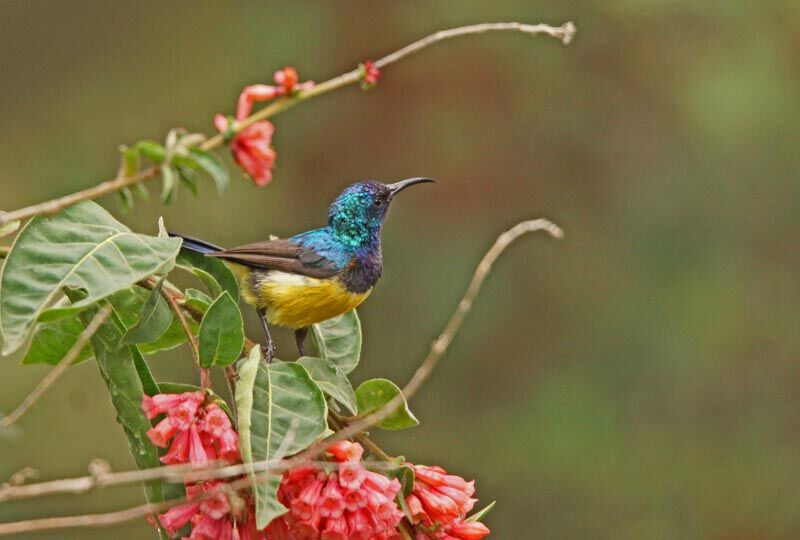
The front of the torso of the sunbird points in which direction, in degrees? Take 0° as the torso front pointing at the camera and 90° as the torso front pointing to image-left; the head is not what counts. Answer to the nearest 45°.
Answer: approximately 270°

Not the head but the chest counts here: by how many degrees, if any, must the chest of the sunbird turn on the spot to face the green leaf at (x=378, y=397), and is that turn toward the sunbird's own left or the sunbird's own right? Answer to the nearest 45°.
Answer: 0° — it already faces it

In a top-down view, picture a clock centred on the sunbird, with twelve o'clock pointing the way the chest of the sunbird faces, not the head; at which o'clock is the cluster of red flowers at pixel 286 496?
The cluster of red flowers is roughly at 3 o'clock from the sunbird.
